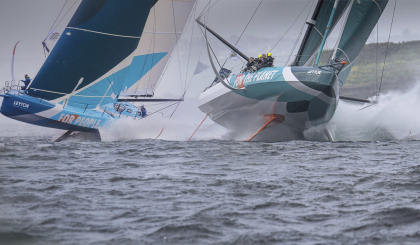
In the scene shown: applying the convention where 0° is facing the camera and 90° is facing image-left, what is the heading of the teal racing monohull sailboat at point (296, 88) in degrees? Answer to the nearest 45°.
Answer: approximately 315°

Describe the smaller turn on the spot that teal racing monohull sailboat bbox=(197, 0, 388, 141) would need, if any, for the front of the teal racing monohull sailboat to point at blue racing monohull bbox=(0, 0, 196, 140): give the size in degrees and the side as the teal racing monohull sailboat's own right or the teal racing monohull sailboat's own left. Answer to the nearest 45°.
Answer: approximately 135° to the teal racing monohull sailboat's own right

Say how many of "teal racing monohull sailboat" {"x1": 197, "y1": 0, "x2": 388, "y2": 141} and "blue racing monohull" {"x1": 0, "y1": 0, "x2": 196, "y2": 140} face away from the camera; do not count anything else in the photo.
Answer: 0
